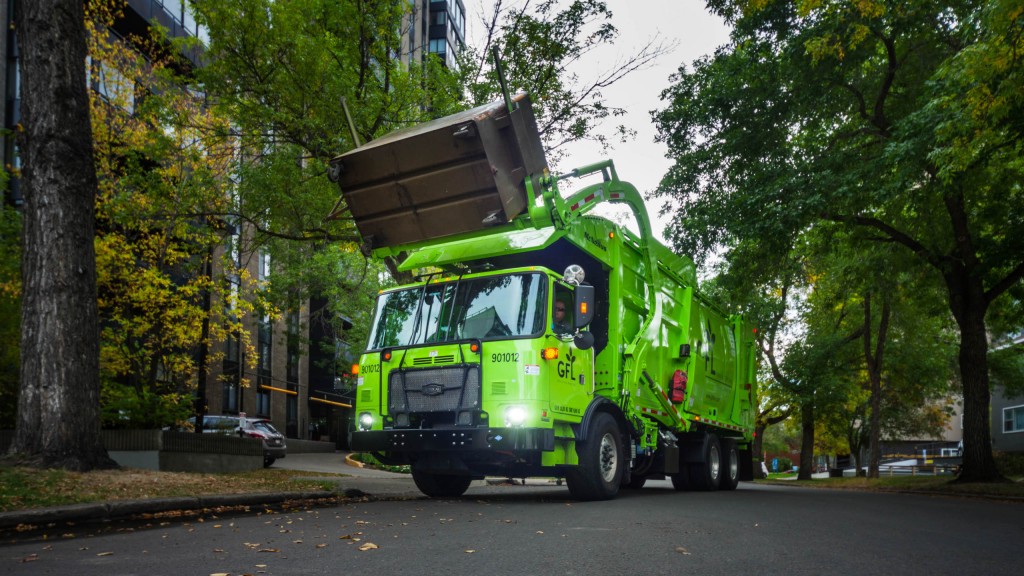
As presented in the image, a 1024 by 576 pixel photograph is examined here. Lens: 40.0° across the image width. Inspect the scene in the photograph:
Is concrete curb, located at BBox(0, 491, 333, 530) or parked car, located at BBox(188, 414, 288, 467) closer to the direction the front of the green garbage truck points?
the concrete curb

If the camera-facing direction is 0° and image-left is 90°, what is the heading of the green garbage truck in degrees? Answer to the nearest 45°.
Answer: approximately 45°

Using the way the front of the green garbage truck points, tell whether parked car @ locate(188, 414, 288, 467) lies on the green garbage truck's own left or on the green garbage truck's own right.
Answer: on the green garbage truck's own right

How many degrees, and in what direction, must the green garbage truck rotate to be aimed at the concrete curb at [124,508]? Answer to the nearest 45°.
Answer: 0° — it already faces it
